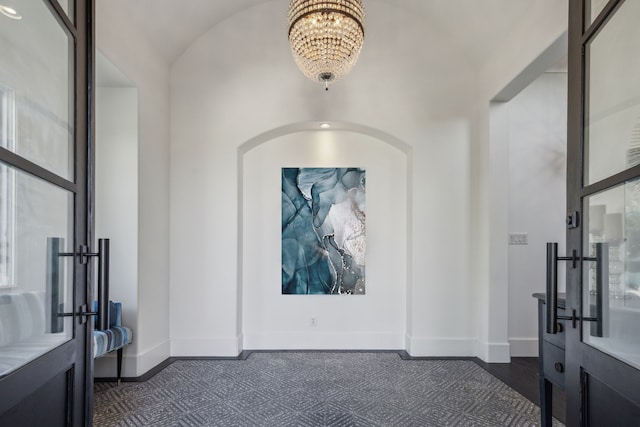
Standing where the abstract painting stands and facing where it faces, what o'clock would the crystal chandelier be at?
The crystal chandelier is roughly at 12 o'clock from the abstract painting.

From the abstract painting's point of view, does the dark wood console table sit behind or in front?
in front

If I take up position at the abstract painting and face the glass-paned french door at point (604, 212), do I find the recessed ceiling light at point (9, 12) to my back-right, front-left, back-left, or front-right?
front-right

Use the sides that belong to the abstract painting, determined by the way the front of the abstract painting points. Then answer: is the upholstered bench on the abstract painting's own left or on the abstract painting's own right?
on the abstract painting's own right

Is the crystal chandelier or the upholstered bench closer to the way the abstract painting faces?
the crystal chandelier

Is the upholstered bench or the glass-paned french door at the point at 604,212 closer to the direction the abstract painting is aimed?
the glass-paned french door

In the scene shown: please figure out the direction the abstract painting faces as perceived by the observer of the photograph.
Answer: facing the viewer

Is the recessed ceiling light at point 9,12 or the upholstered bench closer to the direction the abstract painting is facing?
the recessed ceiling light

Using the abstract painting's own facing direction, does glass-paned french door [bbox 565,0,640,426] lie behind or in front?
in front

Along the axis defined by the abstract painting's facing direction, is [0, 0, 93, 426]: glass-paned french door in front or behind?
in front
